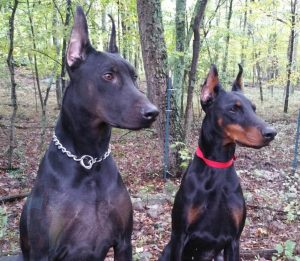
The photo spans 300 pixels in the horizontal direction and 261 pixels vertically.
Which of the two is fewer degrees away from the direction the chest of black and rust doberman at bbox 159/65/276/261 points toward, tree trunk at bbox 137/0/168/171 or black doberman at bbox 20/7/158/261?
the black doberman

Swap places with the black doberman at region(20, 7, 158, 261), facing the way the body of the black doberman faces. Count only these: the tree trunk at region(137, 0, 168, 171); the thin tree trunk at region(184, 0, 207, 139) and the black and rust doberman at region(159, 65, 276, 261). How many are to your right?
0

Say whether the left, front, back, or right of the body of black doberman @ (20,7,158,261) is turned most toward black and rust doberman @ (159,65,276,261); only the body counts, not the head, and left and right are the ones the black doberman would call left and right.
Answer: left

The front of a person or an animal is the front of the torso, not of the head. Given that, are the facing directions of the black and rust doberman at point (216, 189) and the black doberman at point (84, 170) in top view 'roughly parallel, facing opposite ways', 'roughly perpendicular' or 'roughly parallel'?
roughly parallel

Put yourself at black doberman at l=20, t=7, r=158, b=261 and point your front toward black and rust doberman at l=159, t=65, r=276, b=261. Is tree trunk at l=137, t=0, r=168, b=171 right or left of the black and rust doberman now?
left

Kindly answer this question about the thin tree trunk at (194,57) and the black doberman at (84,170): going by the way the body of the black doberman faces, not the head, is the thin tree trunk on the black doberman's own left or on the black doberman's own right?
on the black doberman's own left

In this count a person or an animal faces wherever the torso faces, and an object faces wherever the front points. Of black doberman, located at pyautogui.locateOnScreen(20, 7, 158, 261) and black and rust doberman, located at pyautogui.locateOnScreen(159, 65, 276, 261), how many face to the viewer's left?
0

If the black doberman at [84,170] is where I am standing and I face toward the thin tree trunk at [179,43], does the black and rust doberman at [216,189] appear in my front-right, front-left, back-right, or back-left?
front-right

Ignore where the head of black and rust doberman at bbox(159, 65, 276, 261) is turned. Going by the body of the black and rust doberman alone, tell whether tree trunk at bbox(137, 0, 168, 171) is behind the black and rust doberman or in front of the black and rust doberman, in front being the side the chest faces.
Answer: behind

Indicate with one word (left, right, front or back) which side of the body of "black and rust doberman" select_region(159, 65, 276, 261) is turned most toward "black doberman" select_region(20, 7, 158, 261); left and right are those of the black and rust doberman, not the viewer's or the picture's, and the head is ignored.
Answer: right

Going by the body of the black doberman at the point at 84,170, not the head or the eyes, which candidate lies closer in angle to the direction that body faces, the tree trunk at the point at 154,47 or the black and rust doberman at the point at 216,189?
the black and rust doberman

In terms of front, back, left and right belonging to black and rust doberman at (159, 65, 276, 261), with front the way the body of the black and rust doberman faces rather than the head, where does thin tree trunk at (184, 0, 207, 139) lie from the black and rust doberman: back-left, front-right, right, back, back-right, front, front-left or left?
back-left

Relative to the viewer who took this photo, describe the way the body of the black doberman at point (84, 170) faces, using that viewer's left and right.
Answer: facing the viewer and to the right of the viewer

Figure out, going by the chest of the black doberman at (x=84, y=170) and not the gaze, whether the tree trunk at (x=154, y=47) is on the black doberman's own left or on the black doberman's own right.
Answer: on the black doberman's own left
